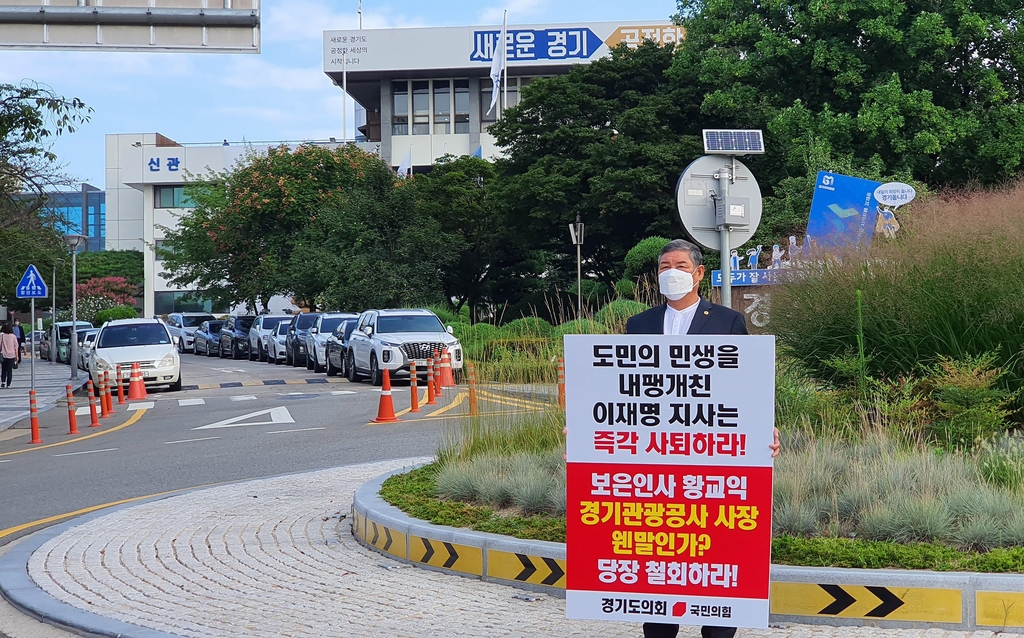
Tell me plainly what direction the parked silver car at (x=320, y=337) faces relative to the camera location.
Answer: facing the viewer and to the right of the viewer

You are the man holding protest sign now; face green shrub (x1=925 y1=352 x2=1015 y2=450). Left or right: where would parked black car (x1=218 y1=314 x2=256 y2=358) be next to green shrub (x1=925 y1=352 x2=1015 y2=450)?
left

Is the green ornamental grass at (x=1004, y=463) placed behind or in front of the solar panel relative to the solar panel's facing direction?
in front

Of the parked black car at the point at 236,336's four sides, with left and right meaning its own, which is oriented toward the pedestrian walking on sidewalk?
right

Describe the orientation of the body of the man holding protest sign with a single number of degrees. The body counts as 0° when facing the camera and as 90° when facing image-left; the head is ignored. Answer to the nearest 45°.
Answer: approximately 0°

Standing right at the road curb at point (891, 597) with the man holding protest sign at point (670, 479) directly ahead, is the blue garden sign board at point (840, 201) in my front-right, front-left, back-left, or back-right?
back-right
